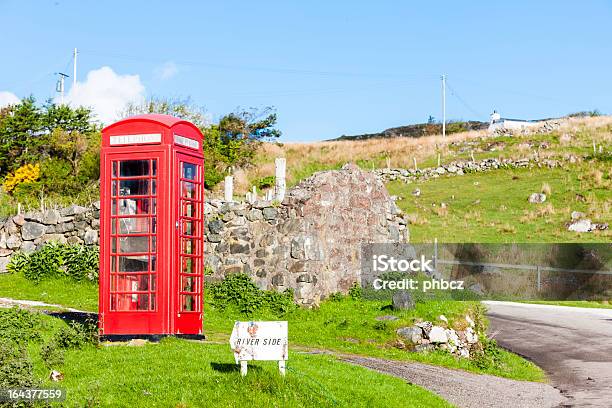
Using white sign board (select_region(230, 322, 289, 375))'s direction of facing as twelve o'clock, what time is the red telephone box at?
The red telephone box is roughly at 5 o'clock from the white sign board.

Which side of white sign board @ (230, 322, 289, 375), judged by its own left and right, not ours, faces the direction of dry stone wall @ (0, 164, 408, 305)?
back

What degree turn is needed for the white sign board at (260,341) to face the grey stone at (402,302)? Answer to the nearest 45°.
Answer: approximately 180°

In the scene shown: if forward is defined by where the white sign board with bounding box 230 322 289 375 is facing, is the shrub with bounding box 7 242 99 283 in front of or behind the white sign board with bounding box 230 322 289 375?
behind

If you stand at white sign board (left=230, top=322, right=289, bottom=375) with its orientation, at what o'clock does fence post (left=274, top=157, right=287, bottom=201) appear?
The fence post is roughly at 6 o'clock from the white sign board.

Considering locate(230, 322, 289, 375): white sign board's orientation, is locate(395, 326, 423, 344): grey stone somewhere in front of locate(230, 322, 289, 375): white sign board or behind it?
behind

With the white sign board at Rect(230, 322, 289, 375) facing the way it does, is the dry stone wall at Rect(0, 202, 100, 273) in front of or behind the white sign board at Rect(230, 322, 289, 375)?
behind

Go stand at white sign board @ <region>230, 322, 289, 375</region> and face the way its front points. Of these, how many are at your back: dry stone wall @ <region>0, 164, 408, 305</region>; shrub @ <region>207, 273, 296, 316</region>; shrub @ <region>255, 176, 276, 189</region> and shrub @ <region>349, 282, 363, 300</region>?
4

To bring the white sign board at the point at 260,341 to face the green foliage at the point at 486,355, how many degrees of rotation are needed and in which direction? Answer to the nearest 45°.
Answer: approximately 135° to its left

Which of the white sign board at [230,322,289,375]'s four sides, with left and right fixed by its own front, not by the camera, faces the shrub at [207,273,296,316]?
back

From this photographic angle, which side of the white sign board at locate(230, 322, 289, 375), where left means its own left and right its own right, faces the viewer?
front
